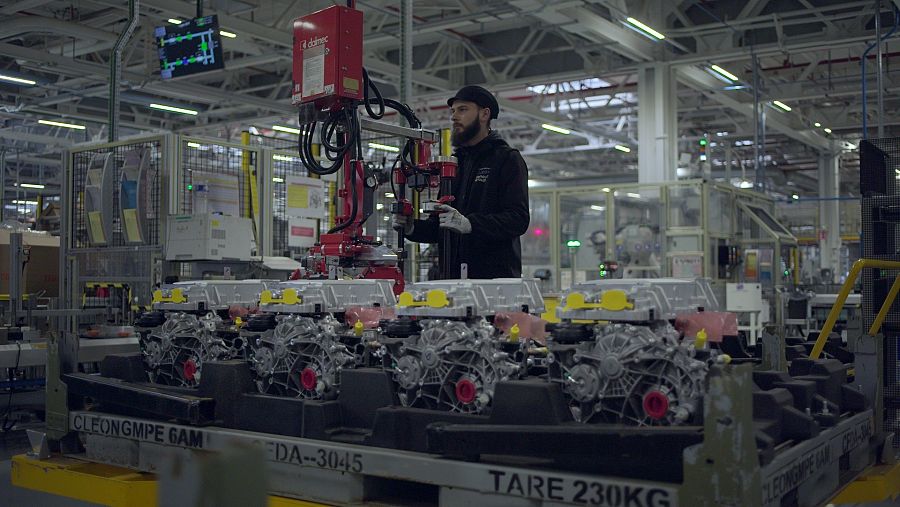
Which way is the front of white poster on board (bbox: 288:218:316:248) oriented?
toward the camera

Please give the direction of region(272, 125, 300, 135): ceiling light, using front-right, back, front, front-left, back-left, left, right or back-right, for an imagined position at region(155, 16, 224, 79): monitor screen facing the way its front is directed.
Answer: back

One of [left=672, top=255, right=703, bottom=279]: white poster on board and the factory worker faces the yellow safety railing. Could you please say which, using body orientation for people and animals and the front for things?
the white poster on board

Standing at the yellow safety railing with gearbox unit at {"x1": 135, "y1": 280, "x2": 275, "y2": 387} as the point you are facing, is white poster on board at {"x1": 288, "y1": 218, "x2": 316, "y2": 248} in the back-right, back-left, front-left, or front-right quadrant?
front-right

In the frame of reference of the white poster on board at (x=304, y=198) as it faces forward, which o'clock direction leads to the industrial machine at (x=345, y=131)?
The industrial machine is roughly at 12 o'clock from the white poster on board.

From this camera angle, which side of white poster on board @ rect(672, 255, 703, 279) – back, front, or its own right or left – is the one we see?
front

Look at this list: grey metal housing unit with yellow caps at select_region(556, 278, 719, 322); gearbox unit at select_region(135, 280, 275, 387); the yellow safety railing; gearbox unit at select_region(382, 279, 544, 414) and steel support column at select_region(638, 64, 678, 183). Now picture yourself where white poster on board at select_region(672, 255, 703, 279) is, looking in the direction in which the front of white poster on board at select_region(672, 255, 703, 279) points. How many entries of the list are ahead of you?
4

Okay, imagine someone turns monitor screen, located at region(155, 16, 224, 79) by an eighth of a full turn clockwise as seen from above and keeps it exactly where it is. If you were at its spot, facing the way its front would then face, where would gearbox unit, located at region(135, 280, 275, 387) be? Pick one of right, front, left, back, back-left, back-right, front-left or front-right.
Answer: front-left

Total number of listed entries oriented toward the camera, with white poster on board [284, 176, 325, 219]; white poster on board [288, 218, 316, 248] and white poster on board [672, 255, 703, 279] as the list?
3

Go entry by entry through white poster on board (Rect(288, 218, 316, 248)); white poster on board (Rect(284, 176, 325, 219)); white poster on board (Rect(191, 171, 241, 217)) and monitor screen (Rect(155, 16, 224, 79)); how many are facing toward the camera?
4

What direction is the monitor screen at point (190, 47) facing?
toward the camera
